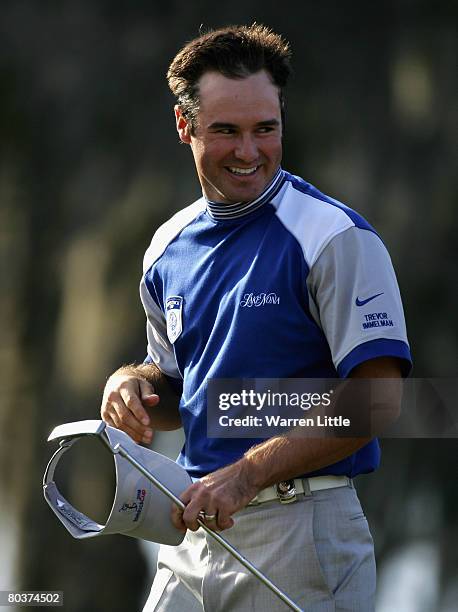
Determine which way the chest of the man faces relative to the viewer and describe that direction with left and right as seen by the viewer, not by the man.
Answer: facing the viewer and to the left of the viewer
